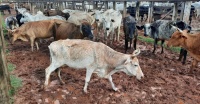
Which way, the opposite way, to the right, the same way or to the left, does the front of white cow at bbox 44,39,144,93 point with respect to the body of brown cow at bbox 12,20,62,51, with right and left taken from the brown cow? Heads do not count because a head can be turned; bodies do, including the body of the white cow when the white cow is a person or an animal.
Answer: the opposite way

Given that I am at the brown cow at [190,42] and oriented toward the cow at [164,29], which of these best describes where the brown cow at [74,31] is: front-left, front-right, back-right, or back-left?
front-left

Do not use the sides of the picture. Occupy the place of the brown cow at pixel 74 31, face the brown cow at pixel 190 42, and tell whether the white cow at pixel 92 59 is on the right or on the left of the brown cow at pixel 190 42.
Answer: right

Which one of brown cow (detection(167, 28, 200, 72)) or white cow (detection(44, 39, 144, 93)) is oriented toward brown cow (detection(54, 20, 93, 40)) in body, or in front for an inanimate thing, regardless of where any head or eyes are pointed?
brown cow (detection(167, 28, 200, 72))

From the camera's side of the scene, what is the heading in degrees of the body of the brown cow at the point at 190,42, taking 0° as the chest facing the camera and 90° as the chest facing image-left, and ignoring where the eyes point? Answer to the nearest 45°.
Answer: approximately 90°

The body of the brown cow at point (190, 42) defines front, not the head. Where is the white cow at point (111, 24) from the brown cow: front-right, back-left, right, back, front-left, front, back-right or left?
front-right

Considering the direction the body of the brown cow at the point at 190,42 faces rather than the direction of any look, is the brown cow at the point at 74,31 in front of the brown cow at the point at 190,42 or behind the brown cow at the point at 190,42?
in front
